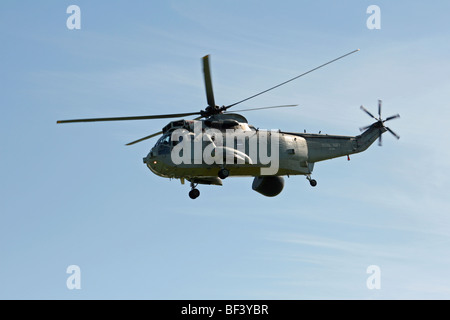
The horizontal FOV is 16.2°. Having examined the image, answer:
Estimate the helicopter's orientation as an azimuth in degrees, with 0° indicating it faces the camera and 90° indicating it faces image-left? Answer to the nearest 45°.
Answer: approximately 45°
